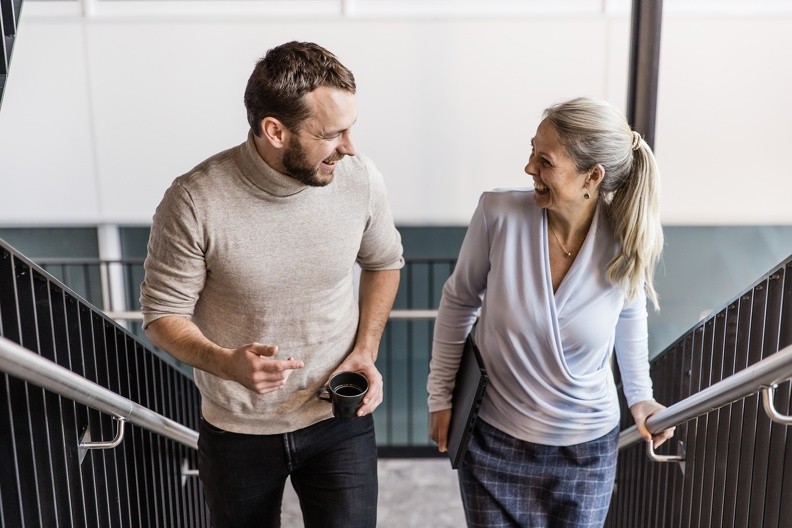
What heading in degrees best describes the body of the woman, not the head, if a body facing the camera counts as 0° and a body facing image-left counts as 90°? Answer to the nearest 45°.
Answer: approximately 0°

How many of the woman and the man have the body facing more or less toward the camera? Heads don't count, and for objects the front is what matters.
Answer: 2

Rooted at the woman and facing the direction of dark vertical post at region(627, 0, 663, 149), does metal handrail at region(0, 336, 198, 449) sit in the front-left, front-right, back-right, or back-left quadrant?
back-left

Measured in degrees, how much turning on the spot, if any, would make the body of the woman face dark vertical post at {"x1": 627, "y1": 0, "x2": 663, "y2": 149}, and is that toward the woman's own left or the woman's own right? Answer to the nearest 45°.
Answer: approximately 180°

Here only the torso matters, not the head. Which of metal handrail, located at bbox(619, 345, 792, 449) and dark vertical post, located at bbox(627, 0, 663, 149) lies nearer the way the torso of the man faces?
the metal handrail

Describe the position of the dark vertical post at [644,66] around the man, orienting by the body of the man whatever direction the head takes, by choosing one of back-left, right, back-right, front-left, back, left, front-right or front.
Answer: back-left

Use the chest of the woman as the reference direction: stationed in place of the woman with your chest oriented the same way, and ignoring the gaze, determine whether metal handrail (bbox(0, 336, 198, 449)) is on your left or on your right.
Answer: on your right

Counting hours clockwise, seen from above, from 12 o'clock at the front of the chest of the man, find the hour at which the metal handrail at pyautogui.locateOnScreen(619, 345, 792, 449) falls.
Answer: The metal handrail is roughly at 10 o'clock from the man.
